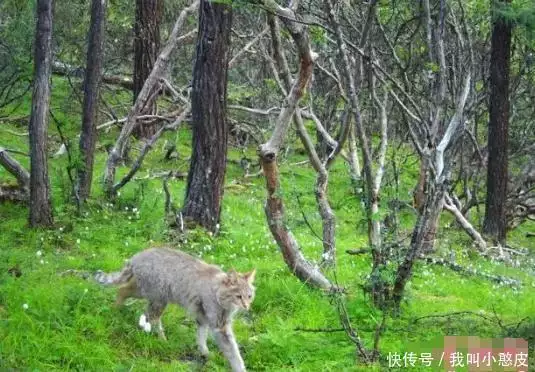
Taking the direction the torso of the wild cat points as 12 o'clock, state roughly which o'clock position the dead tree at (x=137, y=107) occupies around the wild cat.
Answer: The dead tree is roughly at 7 o'clock from the wild cat.

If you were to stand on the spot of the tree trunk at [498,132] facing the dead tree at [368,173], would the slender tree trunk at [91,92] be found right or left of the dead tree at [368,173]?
right

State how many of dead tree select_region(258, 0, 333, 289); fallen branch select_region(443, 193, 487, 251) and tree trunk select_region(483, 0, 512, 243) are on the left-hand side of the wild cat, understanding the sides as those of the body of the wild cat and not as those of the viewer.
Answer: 3

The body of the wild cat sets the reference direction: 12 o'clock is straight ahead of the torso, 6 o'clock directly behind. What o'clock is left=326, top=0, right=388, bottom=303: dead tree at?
The dead tree is roughly at 10 o'clock from the wild cat.

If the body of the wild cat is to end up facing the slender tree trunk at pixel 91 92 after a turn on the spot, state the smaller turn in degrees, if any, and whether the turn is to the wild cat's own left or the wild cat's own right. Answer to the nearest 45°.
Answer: approximately 135° to the wild cat's own left

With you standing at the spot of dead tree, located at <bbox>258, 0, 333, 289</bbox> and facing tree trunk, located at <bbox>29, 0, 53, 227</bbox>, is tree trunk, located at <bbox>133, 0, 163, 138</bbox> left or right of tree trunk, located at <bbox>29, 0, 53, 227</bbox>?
right

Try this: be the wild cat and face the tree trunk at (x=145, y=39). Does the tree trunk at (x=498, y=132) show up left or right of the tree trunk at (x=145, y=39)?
right

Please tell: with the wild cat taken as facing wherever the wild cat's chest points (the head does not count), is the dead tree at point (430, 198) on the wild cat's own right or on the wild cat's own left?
on the wild cat's own left

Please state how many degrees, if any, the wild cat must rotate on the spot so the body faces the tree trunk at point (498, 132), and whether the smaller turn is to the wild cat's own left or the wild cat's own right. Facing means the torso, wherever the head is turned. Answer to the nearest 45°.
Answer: approximately 90° to the wild cat's own left

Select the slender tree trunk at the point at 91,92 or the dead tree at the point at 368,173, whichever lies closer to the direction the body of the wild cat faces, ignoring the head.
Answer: the dead tree

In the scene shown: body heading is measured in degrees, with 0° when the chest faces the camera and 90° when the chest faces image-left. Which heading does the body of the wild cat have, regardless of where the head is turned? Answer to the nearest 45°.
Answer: approximately 315°

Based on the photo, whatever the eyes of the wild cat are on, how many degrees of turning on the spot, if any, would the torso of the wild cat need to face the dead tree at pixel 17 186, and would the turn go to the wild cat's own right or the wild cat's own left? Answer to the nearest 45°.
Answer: approximately 180°

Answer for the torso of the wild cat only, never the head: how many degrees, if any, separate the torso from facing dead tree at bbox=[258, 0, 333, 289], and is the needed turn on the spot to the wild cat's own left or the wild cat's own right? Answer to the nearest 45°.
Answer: approximately 90° to the wild cat's own left
